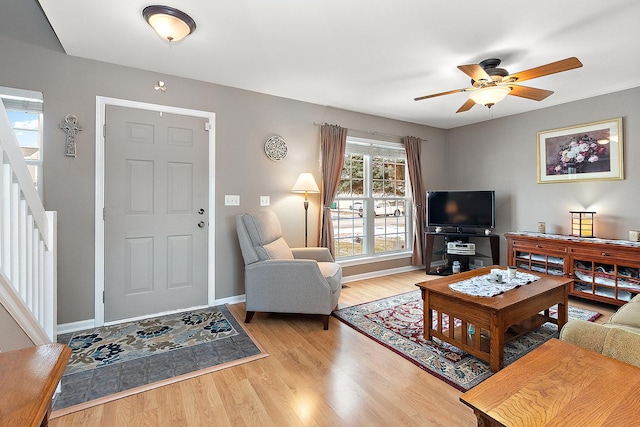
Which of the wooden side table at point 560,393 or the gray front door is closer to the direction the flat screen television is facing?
the wooden side table

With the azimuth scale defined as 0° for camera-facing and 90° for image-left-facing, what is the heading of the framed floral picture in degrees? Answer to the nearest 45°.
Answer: approximately 45°

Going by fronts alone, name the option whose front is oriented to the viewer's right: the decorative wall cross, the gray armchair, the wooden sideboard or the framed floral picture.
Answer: the gray armchair

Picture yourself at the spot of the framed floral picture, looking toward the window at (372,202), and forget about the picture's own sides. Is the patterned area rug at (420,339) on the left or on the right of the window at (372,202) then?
left

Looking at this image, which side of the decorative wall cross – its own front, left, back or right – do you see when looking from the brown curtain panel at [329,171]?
left

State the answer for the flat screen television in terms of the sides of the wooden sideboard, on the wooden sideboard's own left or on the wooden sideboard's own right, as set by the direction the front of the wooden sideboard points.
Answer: on the wooden sideboard's own right

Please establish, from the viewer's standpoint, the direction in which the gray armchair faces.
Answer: facing to the right of the viewer

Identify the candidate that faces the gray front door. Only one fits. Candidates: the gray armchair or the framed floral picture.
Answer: the framed floral picture
